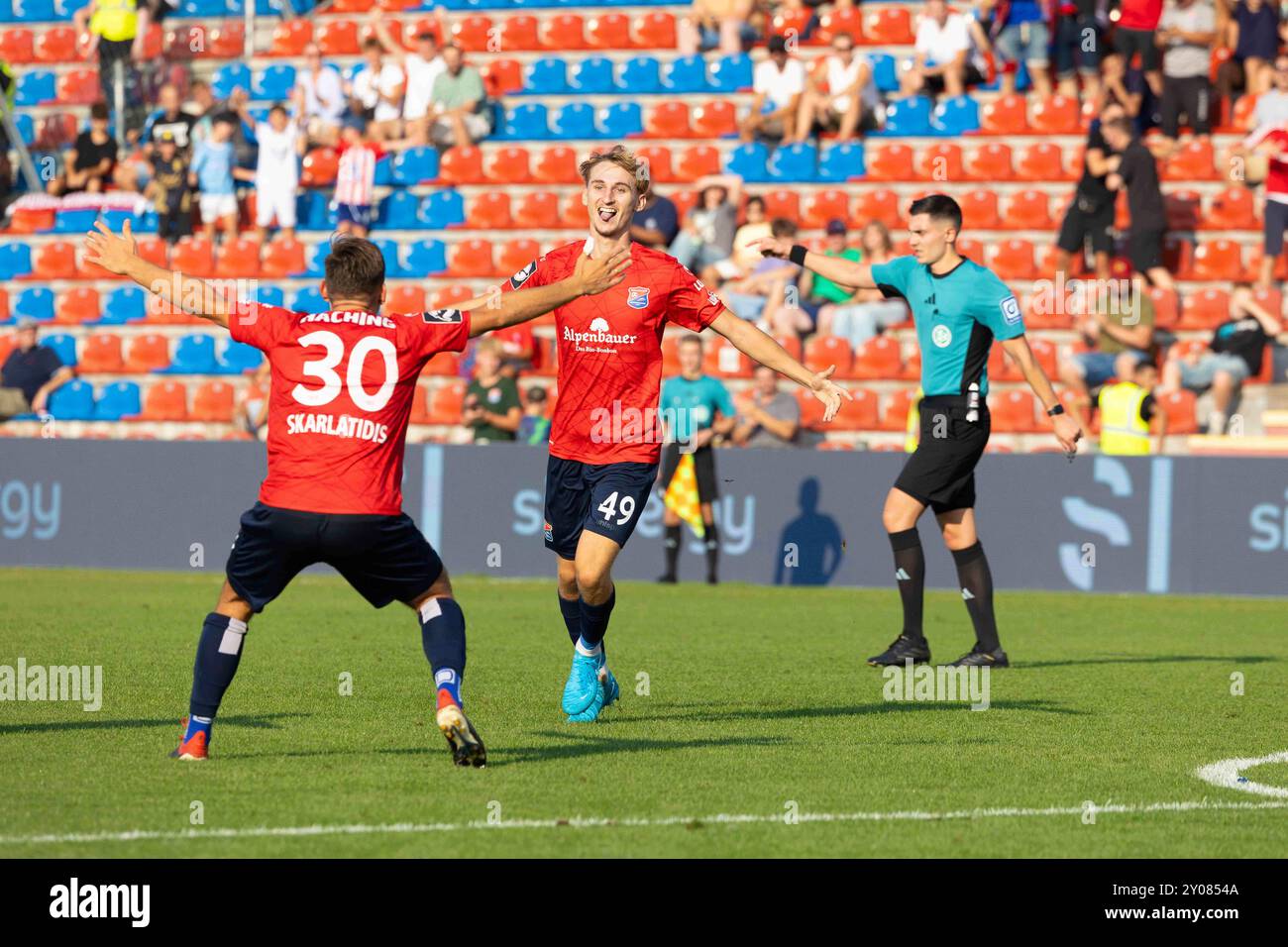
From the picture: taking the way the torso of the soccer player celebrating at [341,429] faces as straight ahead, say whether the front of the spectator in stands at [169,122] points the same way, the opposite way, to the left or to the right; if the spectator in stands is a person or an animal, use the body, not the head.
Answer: the opposite way

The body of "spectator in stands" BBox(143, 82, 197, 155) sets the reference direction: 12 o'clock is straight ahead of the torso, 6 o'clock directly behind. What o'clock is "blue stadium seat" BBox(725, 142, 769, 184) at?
The blue stadium seat is roughly at 10 o'clock from the spectator in stands.

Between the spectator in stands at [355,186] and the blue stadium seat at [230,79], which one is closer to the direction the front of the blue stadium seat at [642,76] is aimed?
the spectator in stands

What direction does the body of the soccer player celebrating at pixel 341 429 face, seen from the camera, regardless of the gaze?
away from the camera

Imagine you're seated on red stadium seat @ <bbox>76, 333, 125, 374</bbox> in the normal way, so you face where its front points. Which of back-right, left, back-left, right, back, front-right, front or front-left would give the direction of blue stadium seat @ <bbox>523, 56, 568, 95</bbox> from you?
left

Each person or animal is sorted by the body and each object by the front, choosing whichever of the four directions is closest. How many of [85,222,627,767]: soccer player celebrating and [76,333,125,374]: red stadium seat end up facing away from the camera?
1

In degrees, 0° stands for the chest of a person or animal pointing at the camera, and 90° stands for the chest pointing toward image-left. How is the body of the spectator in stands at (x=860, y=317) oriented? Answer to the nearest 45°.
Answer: approximately 0°

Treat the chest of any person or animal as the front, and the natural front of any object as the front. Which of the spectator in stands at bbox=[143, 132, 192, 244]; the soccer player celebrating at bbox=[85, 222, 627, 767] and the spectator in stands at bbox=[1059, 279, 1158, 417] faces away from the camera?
the soccer player celebrating

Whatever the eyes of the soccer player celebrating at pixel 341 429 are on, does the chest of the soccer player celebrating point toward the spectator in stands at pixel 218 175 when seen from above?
yes

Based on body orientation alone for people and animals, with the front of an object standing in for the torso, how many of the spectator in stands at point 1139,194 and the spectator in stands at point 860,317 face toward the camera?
1
